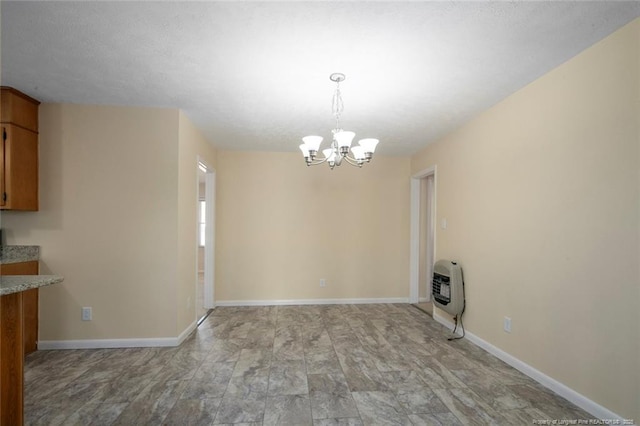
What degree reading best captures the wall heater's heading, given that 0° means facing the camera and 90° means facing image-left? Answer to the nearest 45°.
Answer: approximately 45°

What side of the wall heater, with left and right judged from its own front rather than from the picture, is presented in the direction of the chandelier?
front
